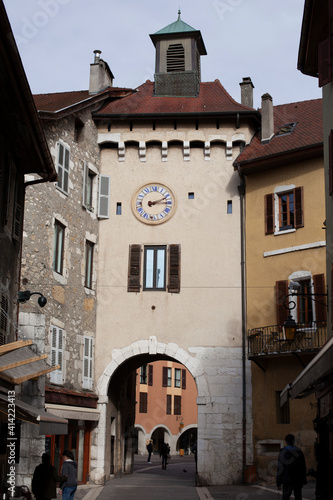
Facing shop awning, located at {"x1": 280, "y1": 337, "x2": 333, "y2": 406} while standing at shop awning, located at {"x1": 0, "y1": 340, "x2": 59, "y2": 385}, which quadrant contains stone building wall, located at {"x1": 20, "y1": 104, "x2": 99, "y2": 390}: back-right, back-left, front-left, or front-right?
back-left

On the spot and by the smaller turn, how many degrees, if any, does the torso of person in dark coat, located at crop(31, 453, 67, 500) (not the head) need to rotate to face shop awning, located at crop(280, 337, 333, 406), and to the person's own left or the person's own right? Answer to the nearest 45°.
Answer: approximately 45° to the person's own right

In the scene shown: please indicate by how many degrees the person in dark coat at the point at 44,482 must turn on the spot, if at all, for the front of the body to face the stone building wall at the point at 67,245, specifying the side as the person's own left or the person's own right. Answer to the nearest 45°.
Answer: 0° — they already face it

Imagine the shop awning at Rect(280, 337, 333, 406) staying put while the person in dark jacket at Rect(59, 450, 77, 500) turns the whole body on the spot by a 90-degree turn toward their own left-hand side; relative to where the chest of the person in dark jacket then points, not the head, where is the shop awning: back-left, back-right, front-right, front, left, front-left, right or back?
front-left
